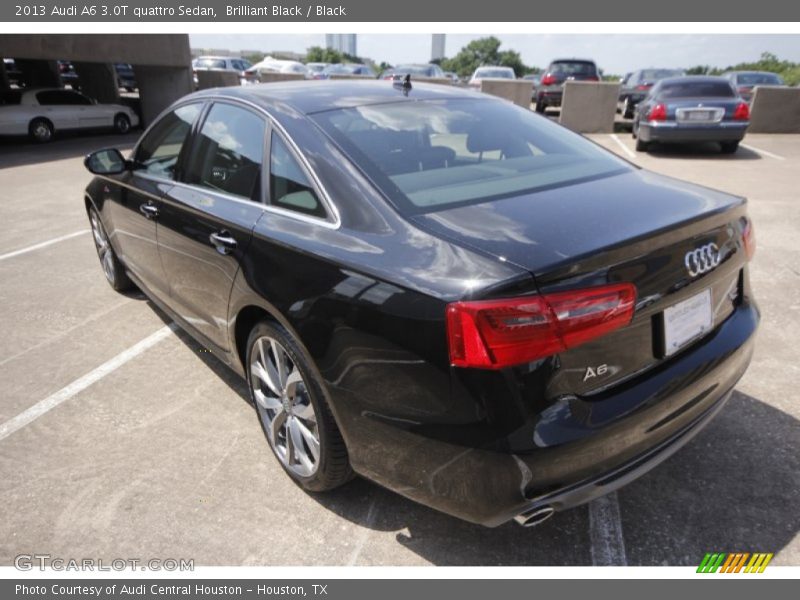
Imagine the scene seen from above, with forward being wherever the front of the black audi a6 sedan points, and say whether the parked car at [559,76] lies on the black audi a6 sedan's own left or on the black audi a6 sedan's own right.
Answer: on the black audi a6 sedan's own right

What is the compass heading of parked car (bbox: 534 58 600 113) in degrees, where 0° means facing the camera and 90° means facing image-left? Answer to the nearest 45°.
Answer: approximately 180°

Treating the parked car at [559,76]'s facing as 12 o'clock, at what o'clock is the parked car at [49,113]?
the parked car at [49,113] is roughly at 8 o'clock from the parked car at [559,76].

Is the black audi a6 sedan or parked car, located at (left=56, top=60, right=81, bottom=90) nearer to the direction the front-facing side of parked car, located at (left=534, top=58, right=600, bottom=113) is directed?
the parked car

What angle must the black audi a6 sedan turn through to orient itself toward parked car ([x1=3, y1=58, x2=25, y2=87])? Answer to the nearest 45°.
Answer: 0° — it already faces it

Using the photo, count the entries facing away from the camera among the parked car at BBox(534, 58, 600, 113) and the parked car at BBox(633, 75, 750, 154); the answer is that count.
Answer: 2

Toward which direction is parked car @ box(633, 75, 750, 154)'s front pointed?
away from the camera

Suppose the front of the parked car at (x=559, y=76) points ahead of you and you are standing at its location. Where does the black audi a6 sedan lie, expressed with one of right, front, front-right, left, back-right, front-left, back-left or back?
back

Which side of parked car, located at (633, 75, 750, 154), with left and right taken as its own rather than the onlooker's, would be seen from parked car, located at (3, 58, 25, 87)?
left

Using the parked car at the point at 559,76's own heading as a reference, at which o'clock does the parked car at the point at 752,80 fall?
the parked car at the point at 752,80 is roughly at 3 o'clock from the parked car at the point at 559,76.

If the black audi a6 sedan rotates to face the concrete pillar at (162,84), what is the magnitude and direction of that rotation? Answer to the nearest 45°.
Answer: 0° — it already faces it
